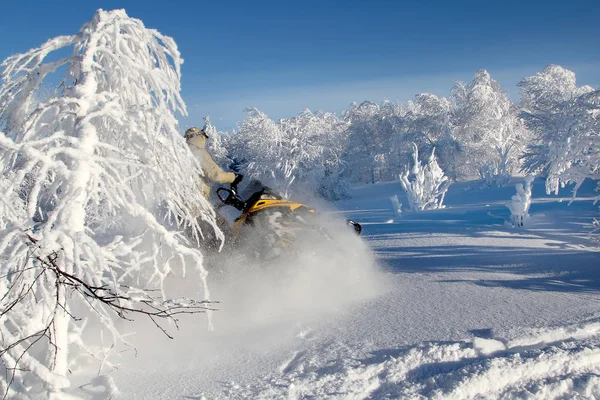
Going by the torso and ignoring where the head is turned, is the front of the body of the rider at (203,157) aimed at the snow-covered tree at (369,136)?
no

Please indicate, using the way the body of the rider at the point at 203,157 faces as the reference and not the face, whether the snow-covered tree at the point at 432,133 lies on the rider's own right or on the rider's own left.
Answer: on the rider's own left

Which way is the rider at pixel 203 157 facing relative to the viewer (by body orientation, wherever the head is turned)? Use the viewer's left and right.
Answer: facing to the right of the viewer

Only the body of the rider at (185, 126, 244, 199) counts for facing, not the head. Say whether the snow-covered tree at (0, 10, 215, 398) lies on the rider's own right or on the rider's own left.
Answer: on the rider's own right

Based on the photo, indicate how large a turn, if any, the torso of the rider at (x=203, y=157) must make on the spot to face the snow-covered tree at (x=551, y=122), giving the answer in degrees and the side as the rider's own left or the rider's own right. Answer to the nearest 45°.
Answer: approximately 45° to the rider's own left

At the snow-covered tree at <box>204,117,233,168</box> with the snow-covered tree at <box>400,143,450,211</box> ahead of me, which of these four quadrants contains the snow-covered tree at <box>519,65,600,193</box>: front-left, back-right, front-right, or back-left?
front-left

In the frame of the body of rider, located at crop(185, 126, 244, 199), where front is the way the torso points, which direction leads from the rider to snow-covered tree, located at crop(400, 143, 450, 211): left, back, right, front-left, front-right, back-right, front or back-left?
front-left

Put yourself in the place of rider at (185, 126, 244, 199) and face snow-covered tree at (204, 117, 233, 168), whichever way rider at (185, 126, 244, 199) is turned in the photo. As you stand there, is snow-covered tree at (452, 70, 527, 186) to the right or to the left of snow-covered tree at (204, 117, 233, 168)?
right

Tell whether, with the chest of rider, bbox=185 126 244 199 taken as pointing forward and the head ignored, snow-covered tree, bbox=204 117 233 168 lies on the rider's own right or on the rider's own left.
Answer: on the rider's own left
